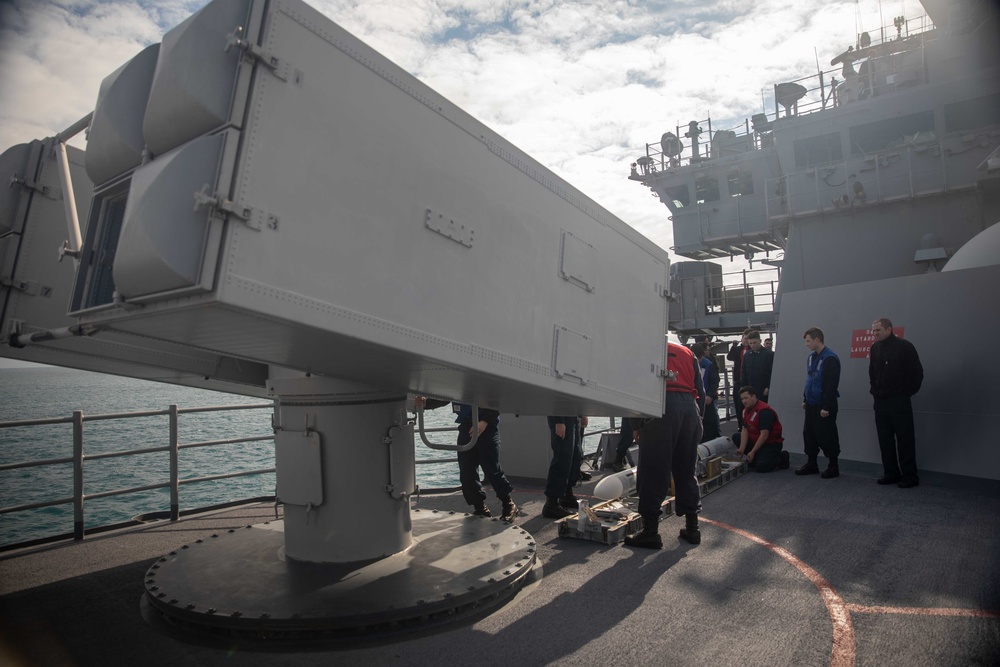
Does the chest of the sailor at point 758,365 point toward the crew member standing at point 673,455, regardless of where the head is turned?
yes

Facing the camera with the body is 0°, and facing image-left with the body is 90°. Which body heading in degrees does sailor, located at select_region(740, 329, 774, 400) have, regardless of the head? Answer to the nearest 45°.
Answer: approximately 0°

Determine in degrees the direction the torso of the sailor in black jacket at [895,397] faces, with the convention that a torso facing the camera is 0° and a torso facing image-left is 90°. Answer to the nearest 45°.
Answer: approximately 45°

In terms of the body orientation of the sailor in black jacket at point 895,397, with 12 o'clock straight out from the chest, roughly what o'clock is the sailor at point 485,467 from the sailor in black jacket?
The sailor is roughly at 12 o'clock from the sailor in black jacket.
